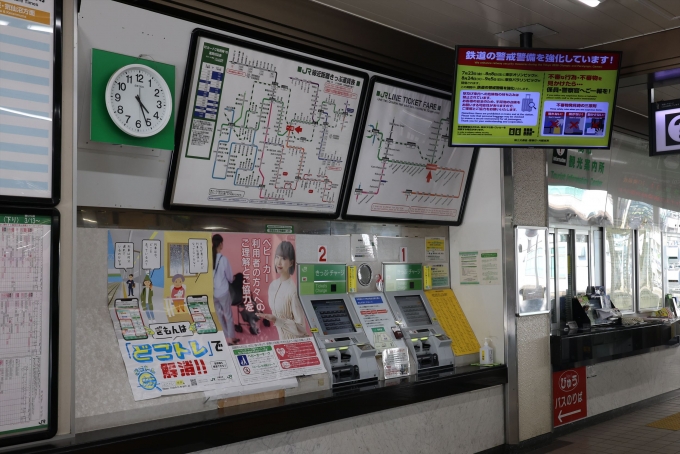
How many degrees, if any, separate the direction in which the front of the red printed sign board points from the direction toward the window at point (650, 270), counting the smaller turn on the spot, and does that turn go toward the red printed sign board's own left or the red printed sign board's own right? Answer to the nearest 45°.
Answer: approximately 135° to the red printed sign board's own left

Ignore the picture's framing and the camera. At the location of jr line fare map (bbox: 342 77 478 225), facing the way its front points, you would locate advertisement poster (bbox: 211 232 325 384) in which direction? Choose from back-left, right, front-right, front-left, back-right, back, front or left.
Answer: right

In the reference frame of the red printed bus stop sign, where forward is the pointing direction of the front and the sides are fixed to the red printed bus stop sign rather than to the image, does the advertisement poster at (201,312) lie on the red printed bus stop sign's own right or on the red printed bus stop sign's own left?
on the red printed bus stop sign's own right

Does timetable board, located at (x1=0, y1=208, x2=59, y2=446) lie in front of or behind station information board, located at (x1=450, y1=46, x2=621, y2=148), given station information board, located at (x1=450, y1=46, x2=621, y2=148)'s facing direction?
in front

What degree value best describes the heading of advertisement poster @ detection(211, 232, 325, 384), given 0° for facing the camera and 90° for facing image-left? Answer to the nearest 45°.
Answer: approximately 315°

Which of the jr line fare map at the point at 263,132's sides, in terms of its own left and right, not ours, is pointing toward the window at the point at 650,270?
left

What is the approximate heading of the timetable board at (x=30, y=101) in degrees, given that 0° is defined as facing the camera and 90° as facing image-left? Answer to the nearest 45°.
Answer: approximately 315°

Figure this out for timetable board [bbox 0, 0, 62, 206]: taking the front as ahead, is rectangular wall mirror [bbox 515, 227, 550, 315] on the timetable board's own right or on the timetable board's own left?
on the timetable board's own left

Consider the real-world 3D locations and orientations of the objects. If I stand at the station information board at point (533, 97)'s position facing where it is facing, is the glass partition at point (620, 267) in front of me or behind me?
behind

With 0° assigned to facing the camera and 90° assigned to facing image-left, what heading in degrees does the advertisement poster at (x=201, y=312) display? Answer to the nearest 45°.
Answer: approximately 315°

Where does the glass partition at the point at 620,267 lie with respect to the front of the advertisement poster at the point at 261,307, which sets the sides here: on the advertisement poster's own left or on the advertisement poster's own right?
on the advertisement poster's own left

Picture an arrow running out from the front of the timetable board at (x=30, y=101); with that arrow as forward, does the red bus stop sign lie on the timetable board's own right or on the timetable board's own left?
on the timetable board's own left
